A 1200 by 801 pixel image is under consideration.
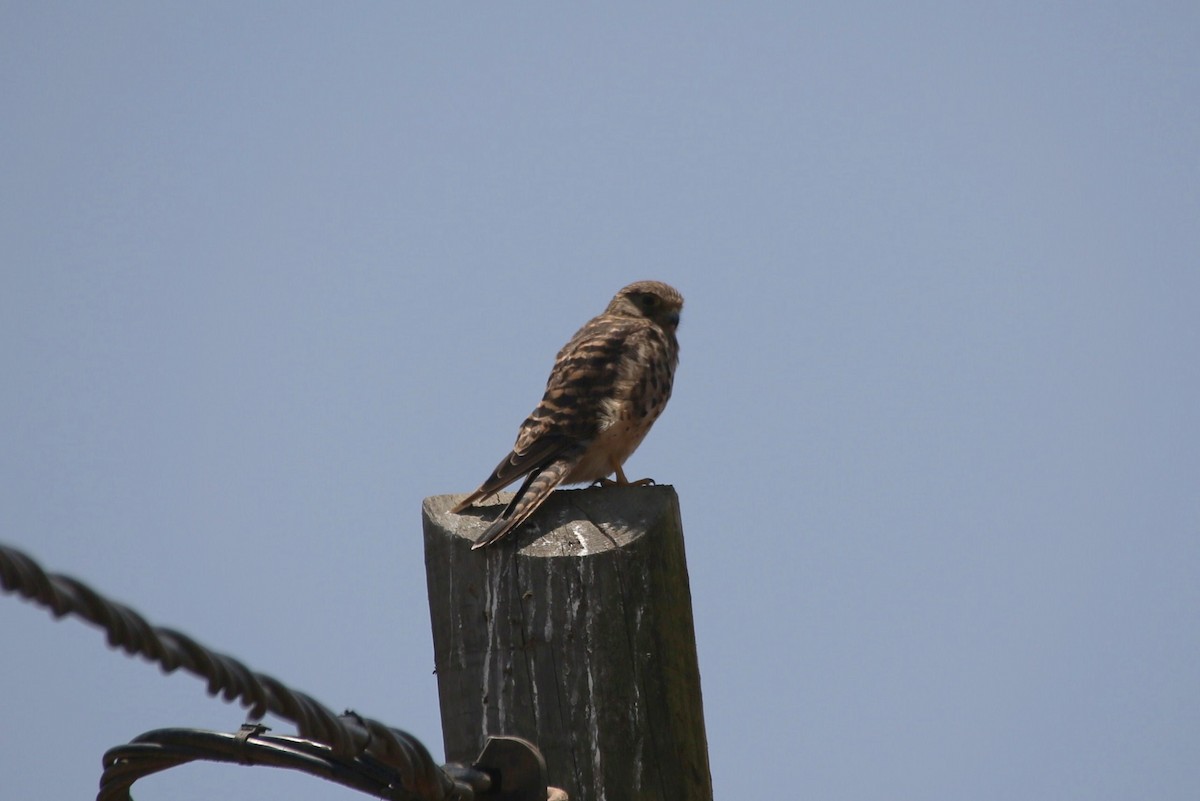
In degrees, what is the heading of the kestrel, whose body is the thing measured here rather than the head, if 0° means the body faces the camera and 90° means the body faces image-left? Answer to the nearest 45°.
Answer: approximately 270°
